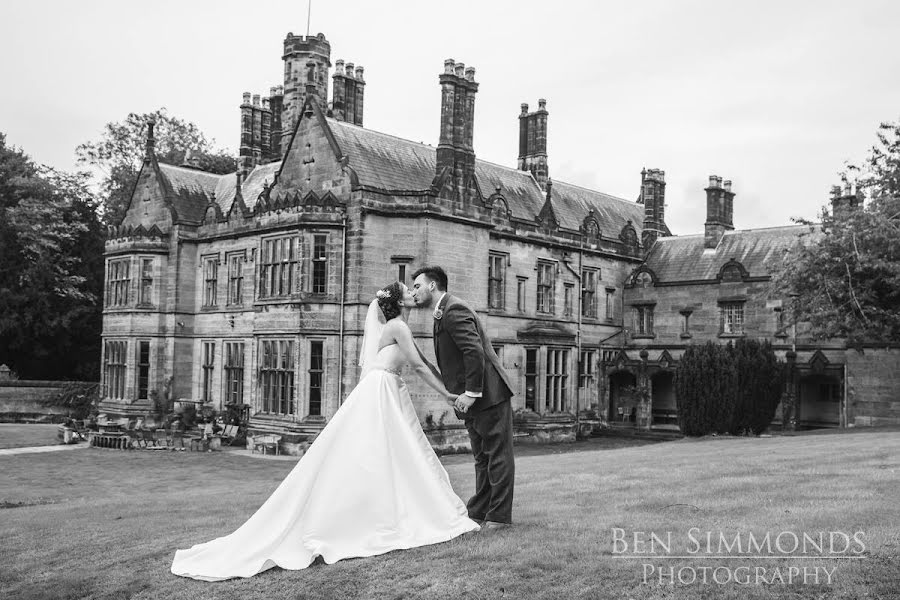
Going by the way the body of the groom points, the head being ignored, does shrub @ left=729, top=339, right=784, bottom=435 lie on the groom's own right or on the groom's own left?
on the groom's own right

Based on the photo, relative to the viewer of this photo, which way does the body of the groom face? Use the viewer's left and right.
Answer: facing to the left of the viewer

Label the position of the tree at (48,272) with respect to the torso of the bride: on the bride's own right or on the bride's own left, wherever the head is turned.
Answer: on the bride's own left

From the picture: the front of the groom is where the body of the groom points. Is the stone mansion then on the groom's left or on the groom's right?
on the groom's right

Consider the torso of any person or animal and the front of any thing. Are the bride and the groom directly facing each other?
yes

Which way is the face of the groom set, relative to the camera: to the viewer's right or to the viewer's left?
to the viewer's left

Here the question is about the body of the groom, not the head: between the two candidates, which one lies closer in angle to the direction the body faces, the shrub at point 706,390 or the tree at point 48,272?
the tree

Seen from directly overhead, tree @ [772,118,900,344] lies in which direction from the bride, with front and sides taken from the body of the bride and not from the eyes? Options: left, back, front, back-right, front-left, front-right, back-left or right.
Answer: front-left

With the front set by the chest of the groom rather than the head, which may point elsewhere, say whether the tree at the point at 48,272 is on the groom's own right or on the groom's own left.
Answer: on the groom's own right

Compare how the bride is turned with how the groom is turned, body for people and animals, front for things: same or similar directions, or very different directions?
very different directions

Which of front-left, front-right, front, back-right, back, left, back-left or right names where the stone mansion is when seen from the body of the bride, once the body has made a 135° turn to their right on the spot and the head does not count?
back-right

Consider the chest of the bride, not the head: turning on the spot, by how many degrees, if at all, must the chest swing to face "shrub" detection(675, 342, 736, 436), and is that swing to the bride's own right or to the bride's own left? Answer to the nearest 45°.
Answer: approximately 45° to the bride's own left

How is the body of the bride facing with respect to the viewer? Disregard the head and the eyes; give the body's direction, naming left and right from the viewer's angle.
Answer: facing to the right of the viewer
